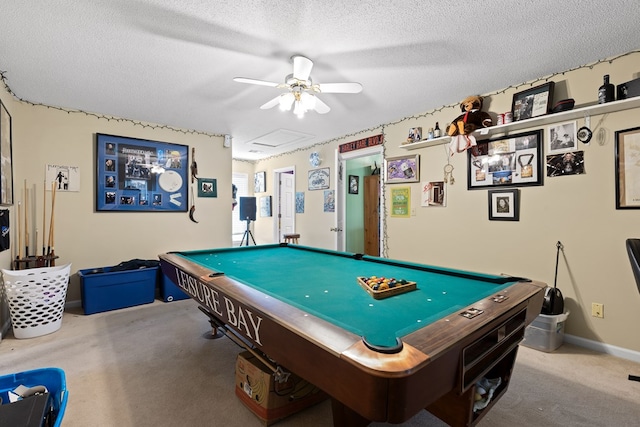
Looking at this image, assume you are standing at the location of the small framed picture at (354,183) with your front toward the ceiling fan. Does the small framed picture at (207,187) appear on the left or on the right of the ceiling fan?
right

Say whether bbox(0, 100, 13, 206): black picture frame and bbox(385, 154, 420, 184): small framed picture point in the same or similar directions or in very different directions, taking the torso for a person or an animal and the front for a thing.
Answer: very different directions

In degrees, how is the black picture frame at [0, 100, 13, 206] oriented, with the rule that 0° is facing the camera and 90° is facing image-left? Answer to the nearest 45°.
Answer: approximately 270°

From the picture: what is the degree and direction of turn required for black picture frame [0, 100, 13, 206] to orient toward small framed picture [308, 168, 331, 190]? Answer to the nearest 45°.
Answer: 0° — it already faces it

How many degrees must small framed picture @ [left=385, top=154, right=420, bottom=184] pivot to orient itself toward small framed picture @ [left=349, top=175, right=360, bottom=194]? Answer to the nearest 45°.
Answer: approximately 90° to its right

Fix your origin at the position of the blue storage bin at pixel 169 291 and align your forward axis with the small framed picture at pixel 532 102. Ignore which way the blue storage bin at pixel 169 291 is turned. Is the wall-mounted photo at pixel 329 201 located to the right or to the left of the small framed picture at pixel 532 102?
left

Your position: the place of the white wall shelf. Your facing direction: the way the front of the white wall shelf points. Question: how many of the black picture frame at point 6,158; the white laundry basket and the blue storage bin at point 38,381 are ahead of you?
3

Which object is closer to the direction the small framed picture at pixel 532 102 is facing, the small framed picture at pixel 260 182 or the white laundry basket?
the white laundry basket

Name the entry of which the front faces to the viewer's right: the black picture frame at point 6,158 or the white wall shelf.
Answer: the black picture frame

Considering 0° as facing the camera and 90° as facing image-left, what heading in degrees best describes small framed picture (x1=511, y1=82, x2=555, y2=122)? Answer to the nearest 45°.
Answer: approximately 45°
